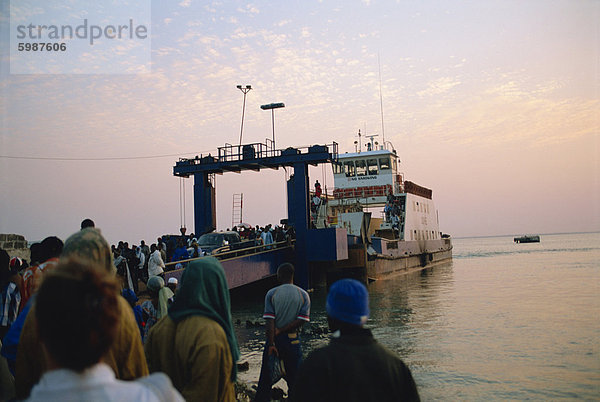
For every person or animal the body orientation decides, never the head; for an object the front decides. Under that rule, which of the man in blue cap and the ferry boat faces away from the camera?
the man in blue cap

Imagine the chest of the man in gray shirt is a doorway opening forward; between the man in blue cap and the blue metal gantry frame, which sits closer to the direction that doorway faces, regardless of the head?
the blue metal gantry frame

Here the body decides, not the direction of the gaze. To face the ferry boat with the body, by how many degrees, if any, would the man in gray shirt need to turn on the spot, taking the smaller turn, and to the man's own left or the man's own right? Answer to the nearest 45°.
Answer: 0° — they already face it

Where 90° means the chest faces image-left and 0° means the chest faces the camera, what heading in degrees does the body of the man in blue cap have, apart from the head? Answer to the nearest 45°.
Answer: approximately 180°

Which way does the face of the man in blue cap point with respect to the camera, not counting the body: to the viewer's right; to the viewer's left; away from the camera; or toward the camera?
away from the camera

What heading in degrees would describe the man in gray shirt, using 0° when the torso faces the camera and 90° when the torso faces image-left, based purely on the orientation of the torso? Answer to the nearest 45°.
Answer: approximately 180°

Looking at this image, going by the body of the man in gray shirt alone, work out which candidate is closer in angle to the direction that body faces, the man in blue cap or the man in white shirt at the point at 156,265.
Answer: the man in white shirt

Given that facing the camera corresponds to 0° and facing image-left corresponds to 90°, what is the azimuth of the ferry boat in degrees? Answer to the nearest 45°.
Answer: approximately 45°

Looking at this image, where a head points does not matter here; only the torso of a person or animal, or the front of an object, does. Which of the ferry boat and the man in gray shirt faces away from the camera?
the man in gray shirt

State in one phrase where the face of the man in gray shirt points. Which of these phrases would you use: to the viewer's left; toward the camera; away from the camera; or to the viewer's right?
away from the camera

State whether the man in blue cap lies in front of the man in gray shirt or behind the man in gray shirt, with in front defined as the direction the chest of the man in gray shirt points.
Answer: behind

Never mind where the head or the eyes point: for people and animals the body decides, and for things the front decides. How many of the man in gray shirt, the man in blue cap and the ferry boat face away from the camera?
2
